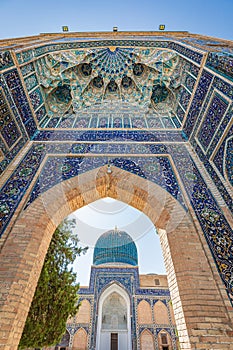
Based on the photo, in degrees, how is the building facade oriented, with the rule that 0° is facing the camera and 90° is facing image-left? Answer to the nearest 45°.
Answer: approximately 0°

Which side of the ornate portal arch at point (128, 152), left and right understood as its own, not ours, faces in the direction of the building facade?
back

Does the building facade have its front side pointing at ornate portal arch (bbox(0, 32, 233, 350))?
yes

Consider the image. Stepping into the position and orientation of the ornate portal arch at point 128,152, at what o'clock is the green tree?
The green tree is roughly at 5 o'clock from the ornate portal arch.

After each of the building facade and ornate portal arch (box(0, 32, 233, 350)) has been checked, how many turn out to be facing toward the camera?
2
